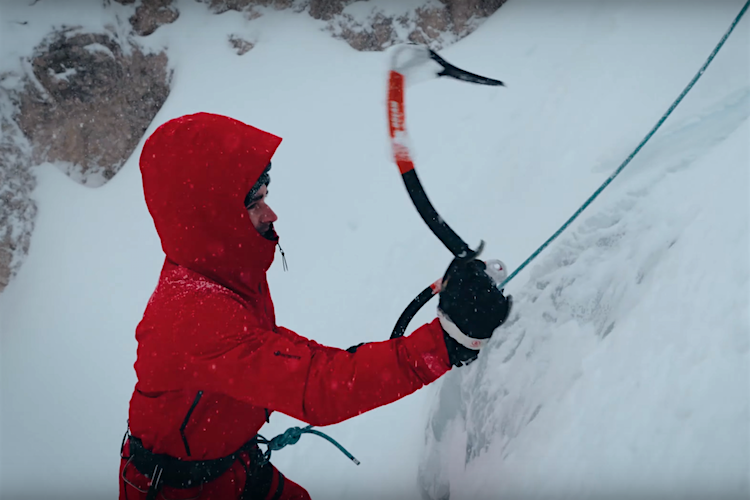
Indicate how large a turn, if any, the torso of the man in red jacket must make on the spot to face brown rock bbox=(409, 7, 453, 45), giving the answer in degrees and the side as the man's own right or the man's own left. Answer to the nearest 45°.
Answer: approximately 90° to the man's own left

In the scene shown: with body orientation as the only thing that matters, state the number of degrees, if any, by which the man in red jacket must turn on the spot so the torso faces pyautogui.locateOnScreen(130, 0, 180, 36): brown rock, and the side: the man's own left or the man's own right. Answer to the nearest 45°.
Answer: approximately 90° to the man's own left

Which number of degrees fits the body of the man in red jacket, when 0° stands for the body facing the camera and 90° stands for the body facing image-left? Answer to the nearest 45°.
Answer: approximately 270°

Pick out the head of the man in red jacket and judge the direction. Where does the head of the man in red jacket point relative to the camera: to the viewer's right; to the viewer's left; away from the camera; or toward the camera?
to the viewer's right

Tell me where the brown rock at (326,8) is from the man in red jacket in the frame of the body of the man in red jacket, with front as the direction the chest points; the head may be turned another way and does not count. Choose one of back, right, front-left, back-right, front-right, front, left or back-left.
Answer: left

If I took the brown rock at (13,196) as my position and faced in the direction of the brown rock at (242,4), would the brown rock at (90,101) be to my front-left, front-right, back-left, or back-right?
front-left

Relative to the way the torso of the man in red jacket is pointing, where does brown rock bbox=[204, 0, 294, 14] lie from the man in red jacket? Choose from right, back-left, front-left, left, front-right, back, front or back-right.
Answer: left

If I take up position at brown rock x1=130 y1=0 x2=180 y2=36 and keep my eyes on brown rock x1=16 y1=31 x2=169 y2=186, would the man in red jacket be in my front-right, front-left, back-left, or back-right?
front-left
